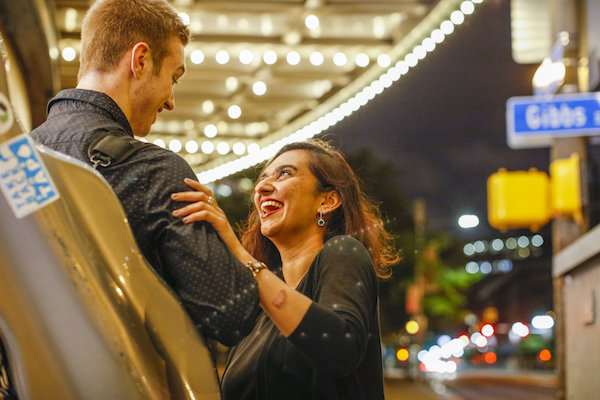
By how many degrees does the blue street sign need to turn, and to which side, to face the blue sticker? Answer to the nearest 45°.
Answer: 0° — it already faces it

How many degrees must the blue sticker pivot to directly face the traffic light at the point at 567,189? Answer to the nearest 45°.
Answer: approximately 135° to its left

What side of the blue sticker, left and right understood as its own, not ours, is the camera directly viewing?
front

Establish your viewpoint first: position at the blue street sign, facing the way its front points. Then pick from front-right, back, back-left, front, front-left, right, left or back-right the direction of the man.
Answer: front

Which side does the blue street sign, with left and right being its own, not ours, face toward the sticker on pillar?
front

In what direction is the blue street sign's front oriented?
toward the camera

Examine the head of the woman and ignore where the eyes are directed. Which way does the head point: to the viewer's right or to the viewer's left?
to the viewer's left

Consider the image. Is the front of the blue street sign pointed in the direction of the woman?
yes

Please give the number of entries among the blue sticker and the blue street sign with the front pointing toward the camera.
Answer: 2

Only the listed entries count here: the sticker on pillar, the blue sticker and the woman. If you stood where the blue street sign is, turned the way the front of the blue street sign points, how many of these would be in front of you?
3

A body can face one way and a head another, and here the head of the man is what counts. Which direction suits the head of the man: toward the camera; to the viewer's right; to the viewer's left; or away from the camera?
to the viewer's right
